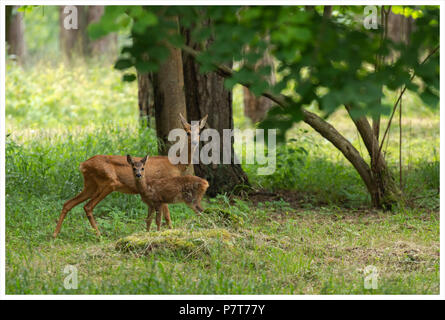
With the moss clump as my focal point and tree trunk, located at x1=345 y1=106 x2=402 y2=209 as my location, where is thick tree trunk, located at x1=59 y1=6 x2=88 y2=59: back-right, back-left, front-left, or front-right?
back-right

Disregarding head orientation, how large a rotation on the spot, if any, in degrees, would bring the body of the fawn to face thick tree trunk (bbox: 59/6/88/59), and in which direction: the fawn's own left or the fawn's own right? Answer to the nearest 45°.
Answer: approximately 90° to the fawn's own right

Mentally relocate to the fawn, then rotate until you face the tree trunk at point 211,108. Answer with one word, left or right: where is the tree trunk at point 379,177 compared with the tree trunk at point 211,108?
right

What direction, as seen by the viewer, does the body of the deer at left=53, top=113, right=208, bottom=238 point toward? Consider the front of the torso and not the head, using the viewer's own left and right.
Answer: facing to the right of the viewer

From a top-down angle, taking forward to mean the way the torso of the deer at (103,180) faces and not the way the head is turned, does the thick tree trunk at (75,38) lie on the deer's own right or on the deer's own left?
on the deer's own left

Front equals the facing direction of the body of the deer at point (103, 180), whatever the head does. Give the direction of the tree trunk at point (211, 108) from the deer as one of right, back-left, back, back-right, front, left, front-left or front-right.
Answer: front-left

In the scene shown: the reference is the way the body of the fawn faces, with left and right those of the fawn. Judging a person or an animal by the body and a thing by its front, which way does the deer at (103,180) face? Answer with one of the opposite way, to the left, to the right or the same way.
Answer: the opposite way

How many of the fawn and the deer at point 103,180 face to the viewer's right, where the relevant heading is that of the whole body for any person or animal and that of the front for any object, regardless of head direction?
1

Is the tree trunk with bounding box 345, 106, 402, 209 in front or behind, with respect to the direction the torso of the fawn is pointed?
behind

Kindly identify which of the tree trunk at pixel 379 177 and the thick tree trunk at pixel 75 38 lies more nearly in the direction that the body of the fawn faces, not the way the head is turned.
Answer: the thick tree trunk

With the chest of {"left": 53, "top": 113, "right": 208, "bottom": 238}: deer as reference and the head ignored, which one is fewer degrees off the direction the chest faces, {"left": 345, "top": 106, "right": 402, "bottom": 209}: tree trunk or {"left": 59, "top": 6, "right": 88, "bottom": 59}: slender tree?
the tree trunk

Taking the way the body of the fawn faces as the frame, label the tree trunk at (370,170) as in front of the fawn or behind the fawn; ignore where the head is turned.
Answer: behind

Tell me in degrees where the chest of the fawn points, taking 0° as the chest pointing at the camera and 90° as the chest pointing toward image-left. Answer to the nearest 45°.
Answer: approximately 90°
